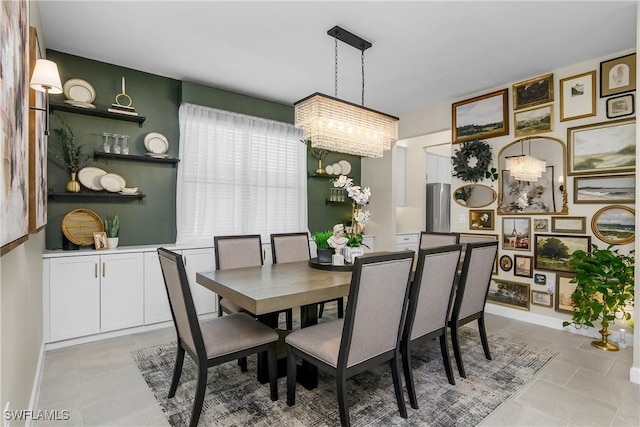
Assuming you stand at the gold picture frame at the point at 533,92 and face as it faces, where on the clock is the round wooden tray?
The round wooden tray is roughly at 12 o'clock from the gold picture frame.

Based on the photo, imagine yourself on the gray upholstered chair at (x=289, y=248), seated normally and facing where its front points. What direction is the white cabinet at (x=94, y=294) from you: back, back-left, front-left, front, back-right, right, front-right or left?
back-right

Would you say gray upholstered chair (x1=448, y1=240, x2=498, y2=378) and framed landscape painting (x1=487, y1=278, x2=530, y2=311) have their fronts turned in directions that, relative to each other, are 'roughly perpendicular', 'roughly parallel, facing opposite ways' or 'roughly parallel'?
roughly perpendicular

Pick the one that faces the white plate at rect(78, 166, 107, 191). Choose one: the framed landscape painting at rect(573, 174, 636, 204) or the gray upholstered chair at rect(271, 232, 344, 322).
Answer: the framed landscape painting

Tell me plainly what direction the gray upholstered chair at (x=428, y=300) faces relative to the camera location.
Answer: facing away from the viewer and to the left of the viewer

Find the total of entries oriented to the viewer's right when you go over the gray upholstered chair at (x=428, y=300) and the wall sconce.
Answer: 1

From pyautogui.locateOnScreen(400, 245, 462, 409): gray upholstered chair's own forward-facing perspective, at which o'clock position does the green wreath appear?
The green wreath is roughly at 2 o'clock from the gray upholstered chair.

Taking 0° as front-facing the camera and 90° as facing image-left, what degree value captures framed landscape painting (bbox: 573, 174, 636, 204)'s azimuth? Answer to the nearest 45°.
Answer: approximately 45°

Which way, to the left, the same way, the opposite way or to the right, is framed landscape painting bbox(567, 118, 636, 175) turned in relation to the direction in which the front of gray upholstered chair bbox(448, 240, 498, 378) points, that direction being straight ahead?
to the left

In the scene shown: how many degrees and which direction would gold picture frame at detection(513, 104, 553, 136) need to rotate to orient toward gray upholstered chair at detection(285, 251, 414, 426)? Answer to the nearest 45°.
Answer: approximately 45° to its left
